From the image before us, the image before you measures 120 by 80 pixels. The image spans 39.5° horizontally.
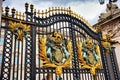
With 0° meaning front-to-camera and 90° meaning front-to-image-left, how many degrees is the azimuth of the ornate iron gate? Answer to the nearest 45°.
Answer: approximately 315°
